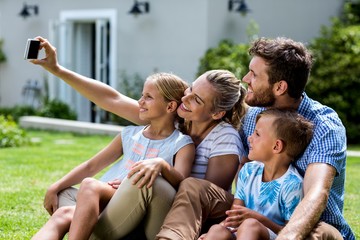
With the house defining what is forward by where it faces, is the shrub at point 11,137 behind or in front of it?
in front

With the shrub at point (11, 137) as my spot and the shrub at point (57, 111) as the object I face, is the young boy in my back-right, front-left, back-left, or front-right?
back-right

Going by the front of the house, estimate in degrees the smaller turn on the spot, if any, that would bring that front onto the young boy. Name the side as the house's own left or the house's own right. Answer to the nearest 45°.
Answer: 0° — it already faces them

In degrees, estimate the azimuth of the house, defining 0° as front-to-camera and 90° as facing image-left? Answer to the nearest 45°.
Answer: approximately 0°

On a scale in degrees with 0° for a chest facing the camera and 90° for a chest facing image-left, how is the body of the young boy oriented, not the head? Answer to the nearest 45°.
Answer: approximately 45°

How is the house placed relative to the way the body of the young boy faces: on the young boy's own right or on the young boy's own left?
on the young boy's own right

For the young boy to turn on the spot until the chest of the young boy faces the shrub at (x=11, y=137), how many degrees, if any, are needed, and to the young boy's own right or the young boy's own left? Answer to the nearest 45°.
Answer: approximately 90° to the young boy's own right

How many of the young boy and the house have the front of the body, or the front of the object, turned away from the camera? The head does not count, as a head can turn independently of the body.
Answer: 0
